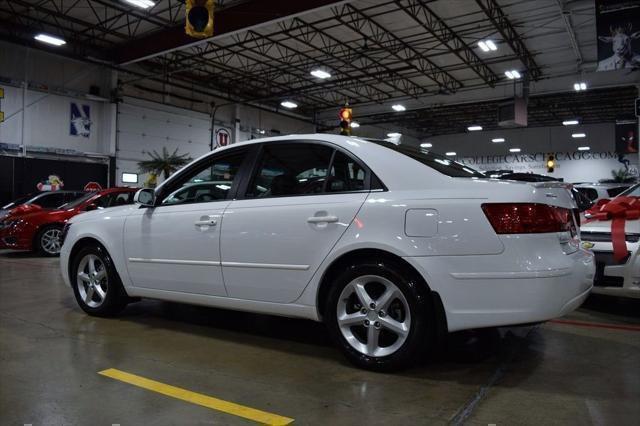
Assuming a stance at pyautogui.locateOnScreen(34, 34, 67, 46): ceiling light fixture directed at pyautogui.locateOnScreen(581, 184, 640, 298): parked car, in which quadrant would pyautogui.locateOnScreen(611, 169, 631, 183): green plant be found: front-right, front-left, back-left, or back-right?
front-left

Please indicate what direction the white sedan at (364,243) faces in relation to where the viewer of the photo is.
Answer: facing away from the viewer and to the left of the viewer

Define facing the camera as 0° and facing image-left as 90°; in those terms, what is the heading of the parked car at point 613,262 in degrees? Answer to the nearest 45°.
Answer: approximately 45°

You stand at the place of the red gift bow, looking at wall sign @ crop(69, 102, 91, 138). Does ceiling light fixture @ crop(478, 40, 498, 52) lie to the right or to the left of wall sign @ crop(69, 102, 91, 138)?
right

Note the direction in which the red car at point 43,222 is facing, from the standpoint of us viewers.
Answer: facing the viewer and to the left of the viewer

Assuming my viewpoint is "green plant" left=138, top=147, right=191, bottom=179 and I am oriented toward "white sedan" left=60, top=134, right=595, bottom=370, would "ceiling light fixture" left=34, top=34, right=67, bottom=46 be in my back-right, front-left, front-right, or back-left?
front-right

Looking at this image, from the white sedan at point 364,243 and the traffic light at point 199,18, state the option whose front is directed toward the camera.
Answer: the traffic light

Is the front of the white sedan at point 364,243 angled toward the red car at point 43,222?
yes

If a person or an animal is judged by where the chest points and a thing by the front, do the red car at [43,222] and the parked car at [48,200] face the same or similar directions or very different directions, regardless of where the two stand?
same or similar directions

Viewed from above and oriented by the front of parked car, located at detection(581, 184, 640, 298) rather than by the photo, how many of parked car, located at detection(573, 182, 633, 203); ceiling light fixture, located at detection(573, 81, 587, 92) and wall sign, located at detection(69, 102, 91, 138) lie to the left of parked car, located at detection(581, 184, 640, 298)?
0

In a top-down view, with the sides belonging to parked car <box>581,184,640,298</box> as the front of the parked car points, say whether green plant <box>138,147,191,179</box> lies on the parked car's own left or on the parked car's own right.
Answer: on the parked car's own right

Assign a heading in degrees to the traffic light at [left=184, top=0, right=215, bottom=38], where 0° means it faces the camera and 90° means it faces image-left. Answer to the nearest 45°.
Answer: approximately 0°

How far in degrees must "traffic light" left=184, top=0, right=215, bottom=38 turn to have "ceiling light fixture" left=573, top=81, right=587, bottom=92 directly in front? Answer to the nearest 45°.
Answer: approximately 135° to its left

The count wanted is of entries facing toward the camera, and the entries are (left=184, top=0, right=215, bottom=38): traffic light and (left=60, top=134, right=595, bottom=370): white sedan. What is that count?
1

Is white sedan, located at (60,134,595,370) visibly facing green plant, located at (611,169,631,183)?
no

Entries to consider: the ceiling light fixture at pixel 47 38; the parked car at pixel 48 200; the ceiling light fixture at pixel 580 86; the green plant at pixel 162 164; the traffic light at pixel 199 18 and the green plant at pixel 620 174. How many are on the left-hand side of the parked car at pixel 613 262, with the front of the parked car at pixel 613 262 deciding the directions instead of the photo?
0

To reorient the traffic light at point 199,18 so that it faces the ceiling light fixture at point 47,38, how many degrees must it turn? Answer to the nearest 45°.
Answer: approximately 135° to its right

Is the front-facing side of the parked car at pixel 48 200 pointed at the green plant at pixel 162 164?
no
